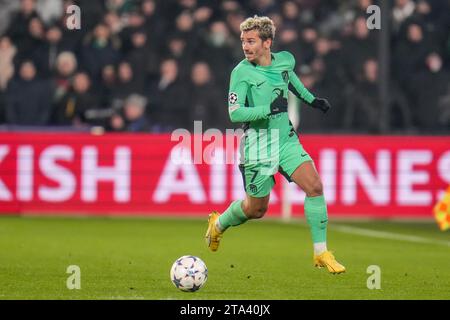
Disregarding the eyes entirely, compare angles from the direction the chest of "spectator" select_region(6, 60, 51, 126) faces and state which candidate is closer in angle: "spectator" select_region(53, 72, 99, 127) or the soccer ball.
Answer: the soccer ball

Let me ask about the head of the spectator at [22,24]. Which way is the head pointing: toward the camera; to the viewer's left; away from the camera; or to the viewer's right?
toward the camera

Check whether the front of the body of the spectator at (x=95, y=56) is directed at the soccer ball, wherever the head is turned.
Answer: yes

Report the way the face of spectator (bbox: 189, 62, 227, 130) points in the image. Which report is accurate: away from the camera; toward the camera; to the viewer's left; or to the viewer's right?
toward the camera

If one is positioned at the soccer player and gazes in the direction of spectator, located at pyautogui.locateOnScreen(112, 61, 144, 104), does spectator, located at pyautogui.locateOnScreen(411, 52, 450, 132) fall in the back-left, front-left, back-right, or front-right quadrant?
front-right

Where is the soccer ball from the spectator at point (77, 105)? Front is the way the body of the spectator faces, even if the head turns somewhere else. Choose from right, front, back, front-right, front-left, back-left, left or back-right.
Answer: front

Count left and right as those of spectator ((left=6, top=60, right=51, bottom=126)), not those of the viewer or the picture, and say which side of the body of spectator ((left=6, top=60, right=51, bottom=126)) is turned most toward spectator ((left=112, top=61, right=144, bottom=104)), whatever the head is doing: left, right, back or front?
left

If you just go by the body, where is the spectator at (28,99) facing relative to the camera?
toward the camera

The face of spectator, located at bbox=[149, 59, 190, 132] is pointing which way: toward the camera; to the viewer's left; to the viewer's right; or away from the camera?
toward the camera

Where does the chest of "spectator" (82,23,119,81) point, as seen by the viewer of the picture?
toward the camera

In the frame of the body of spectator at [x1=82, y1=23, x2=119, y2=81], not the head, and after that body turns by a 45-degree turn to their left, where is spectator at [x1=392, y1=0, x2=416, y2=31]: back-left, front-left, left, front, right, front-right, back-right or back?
front-left

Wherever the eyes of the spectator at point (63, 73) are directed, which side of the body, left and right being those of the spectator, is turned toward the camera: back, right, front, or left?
front

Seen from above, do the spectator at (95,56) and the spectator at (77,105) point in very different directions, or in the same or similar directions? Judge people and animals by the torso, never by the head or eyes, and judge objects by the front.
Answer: same or similar directions

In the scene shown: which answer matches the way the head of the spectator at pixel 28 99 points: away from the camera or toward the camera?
toward the camera
